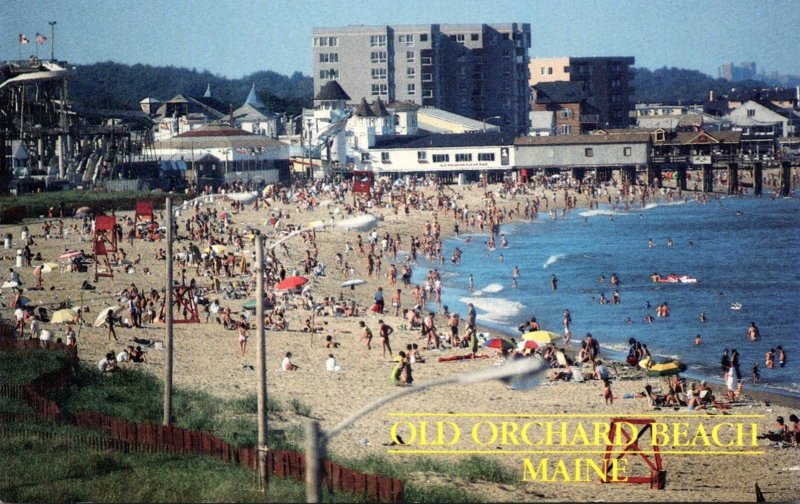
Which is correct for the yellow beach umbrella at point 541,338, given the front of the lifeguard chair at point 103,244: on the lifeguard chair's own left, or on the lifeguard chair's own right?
on the lifeguard chair's own right

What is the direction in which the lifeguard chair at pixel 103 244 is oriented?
to the viewer's right

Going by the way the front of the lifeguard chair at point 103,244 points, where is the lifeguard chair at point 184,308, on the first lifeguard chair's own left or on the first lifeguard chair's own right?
on the first lifeguard chair's own right

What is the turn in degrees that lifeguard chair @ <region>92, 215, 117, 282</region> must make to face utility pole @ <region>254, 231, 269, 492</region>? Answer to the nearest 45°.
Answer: approximately 90° to its right

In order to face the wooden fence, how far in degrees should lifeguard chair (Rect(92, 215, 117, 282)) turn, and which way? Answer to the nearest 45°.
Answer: approximately 90° to its right

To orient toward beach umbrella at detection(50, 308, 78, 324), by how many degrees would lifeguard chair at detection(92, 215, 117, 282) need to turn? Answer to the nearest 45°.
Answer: approximately 90° to its right

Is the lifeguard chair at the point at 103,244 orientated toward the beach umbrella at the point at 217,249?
yes

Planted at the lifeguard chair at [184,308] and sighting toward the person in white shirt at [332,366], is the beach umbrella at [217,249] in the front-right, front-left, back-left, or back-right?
back-left
